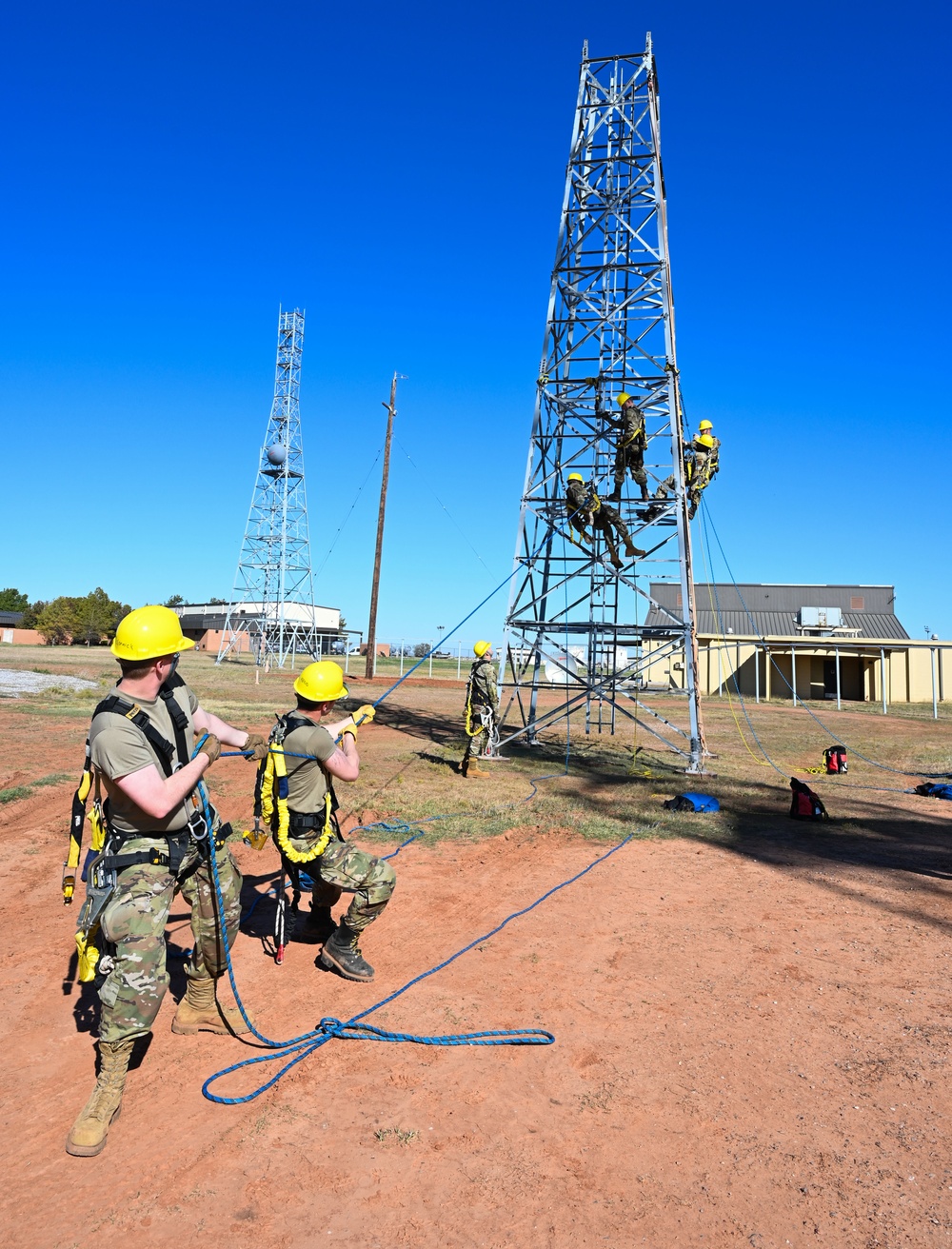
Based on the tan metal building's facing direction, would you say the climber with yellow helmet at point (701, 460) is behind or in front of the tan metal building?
in front

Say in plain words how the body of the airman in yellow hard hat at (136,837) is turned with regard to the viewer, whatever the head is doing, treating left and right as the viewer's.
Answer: facing the viewer and to the right of the viewer

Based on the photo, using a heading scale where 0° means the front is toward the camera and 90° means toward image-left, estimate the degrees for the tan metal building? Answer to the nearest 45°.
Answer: approximately 0°

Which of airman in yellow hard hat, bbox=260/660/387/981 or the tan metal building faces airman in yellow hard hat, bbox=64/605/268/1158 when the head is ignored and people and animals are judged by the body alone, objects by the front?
the tan metal building

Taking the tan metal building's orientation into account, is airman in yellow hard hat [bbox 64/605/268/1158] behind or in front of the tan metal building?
in front

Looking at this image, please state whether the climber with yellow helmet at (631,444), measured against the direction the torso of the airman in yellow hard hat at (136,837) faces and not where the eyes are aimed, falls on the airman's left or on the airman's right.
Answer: on the airman's left

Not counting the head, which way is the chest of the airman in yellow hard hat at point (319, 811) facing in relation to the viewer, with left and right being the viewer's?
facing to the right of the viewer

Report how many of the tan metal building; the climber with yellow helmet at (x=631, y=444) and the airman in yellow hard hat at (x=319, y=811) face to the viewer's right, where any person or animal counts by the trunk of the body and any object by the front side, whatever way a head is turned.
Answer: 1
